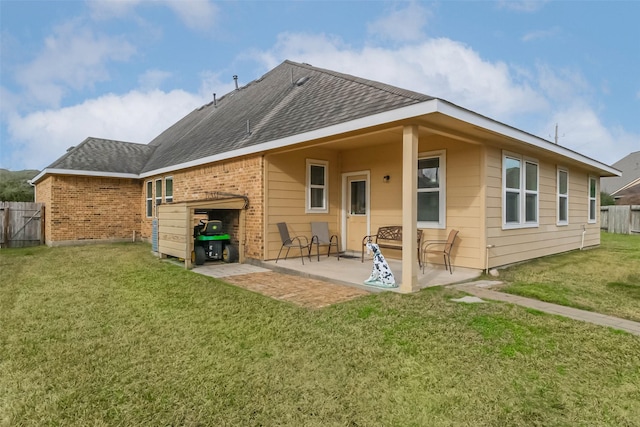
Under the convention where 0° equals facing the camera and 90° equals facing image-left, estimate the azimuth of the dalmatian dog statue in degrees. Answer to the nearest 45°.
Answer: approximately 90°

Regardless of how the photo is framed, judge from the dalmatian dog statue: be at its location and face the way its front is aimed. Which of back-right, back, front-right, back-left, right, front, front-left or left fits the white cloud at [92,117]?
front-right

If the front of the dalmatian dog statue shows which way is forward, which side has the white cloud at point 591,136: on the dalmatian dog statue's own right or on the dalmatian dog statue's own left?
on the dalmatian dog statue's own right

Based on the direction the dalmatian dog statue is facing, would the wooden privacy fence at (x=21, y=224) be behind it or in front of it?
in front

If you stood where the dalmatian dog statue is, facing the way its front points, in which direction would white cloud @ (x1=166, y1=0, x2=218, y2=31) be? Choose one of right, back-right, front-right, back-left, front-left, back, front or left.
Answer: front-right

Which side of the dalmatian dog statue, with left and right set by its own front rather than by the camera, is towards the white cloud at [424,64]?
right
